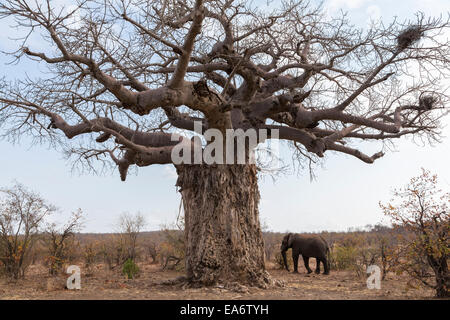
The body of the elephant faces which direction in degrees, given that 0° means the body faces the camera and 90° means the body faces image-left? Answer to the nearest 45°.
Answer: approximately 90°
